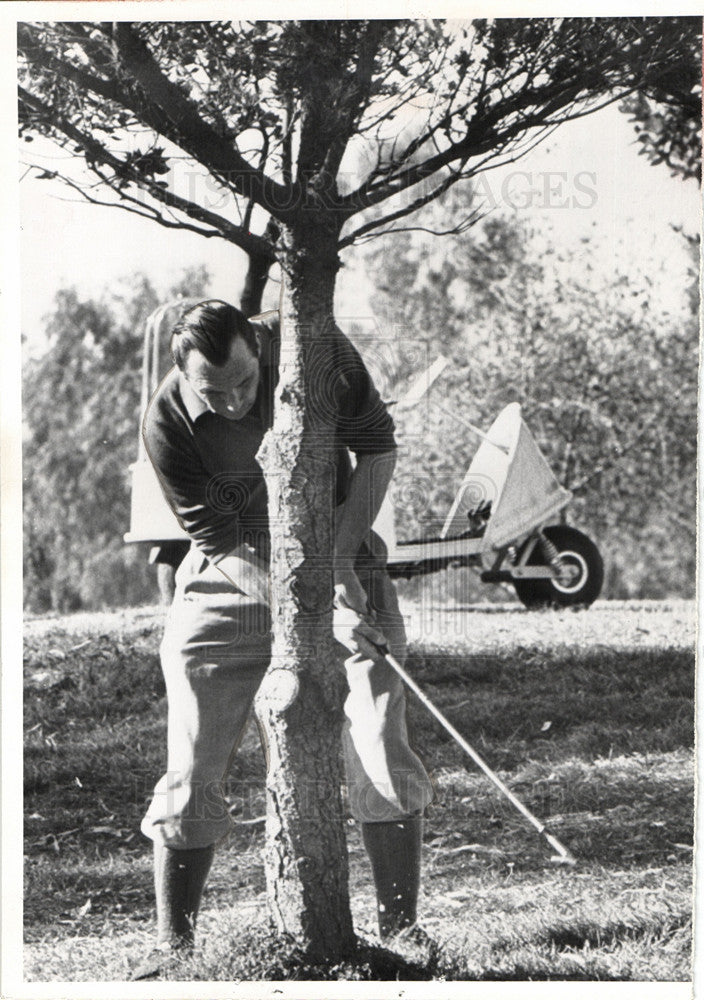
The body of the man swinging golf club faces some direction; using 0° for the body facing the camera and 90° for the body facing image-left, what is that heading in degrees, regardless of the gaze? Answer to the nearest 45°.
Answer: approximately 0°

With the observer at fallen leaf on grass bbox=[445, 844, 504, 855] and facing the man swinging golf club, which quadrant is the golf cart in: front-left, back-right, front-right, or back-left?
back-right

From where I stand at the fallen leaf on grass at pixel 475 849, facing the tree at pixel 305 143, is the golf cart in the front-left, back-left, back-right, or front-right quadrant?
back-right
